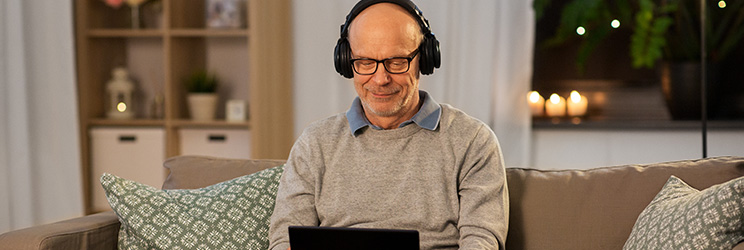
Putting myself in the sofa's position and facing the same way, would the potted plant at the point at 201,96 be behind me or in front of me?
behind

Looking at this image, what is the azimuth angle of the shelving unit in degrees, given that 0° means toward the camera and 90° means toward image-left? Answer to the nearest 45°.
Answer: approximately 45°

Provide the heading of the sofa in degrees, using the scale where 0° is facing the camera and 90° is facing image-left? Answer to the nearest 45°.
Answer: approximately 0°

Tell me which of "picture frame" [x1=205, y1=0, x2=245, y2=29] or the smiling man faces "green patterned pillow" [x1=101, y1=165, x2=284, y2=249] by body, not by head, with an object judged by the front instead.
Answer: the picture frame
